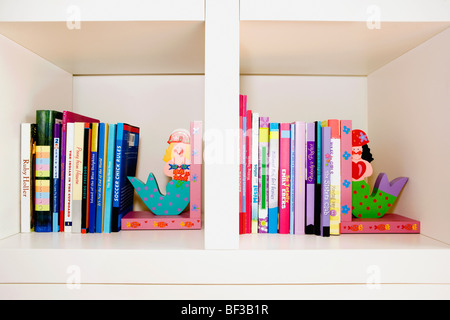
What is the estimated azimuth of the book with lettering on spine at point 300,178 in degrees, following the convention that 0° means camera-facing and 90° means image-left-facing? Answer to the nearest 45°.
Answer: approximately 270°

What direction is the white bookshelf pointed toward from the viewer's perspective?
toward the camera

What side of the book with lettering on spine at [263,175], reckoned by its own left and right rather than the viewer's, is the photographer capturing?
right

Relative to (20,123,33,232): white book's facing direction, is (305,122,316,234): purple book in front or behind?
in front
